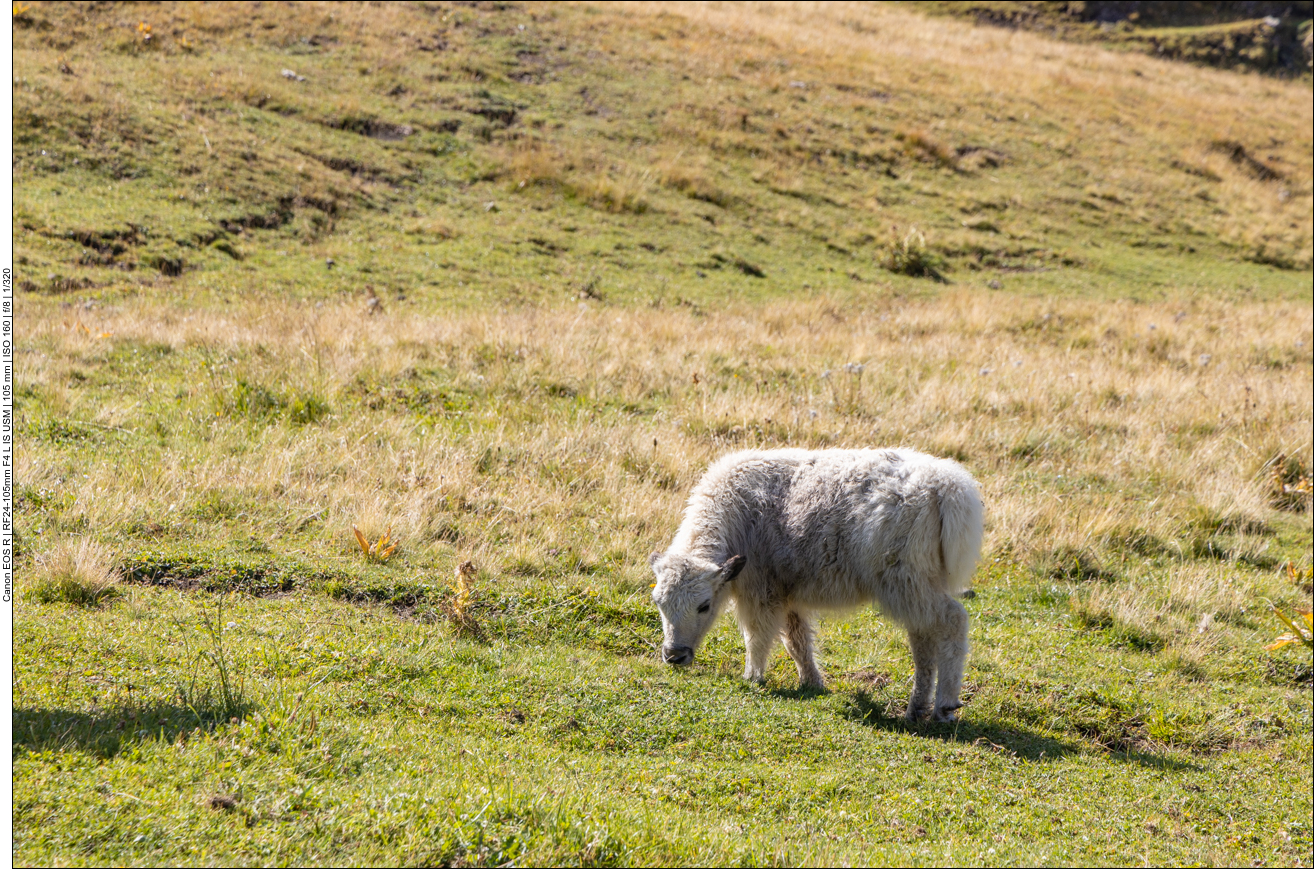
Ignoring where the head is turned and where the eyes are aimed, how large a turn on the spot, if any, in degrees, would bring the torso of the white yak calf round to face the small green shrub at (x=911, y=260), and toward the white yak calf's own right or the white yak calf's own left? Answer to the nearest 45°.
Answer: approximately 45° to the white yak calf's own right

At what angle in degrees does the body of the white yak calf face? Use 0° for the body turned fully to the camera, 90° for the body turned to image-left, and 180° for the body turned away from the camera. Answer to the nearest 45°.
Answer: approximately 135°
